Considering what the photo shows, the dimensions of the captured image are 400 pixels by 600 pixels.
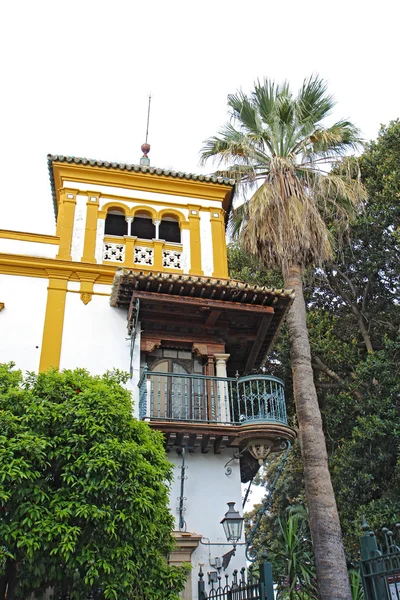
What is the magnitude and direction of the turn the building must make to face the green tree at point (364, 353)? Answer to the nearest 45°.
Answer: approximately 135° to its left

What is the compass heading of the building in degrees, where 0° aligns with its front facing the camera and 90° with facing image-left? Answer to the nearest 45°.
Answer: approximately 0°
